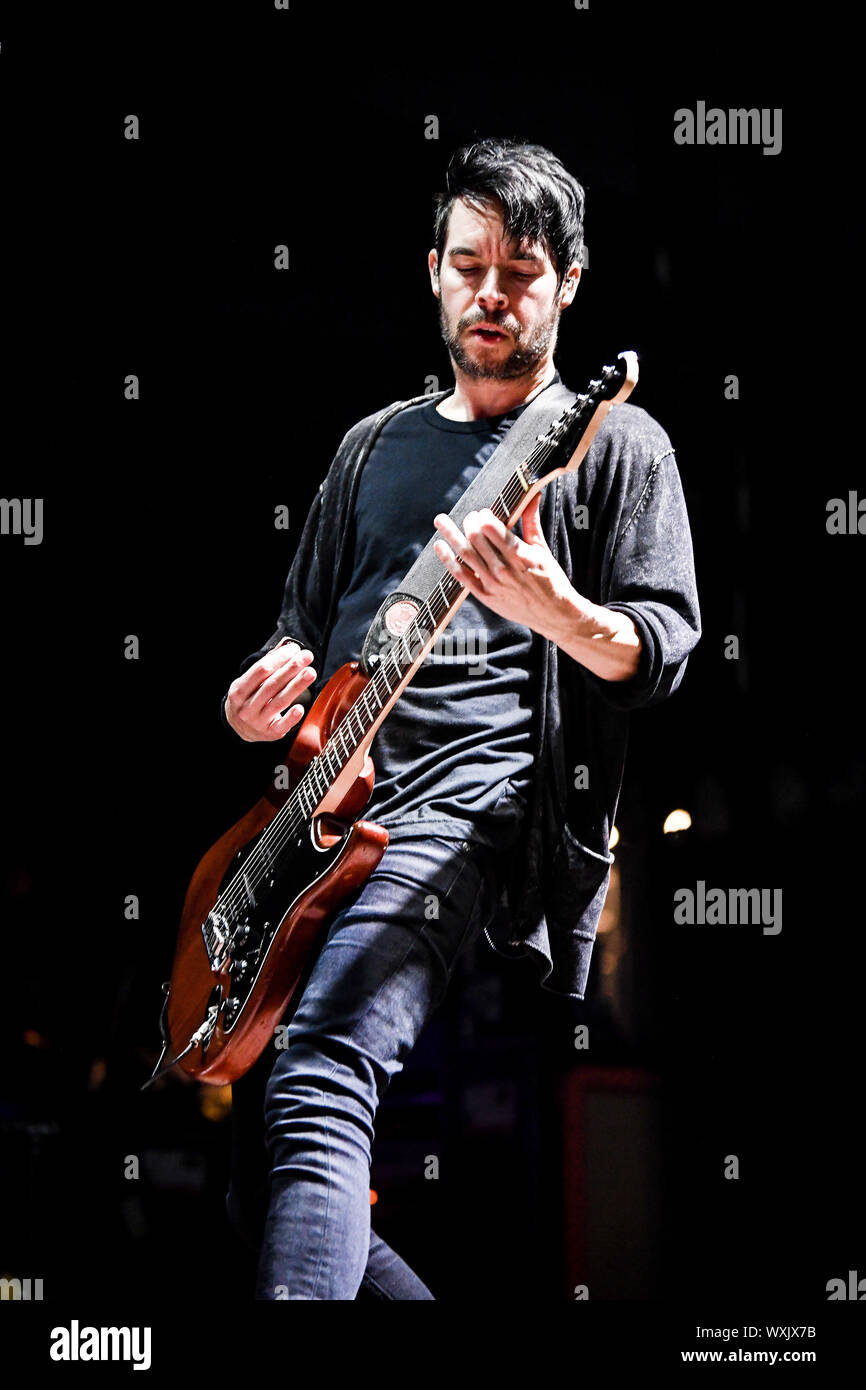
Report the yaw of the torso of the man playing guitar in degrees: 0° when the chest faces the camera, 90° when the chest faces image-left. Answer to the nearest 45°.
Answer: approximately 45°
